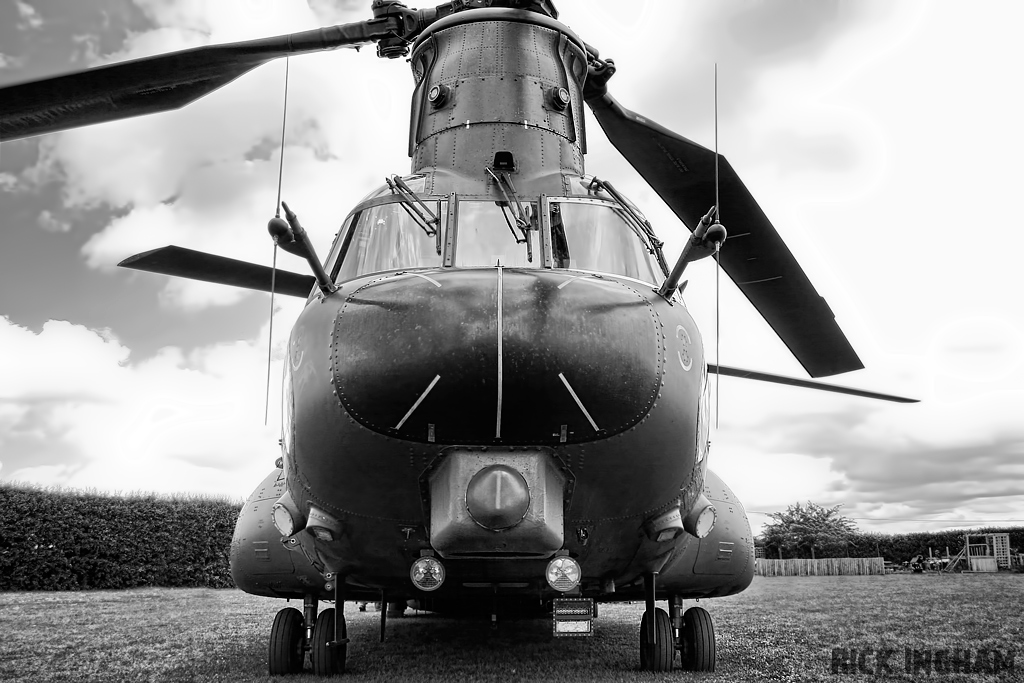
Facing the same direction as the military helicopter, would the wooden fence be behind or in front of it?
behind

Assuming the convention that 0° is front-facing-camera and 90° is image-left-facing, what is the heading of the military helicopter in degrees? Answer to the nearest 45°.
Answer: approximately 0°

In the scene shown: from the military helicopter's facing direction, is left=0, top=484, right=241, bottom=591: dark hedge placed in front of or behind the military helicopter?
behind
